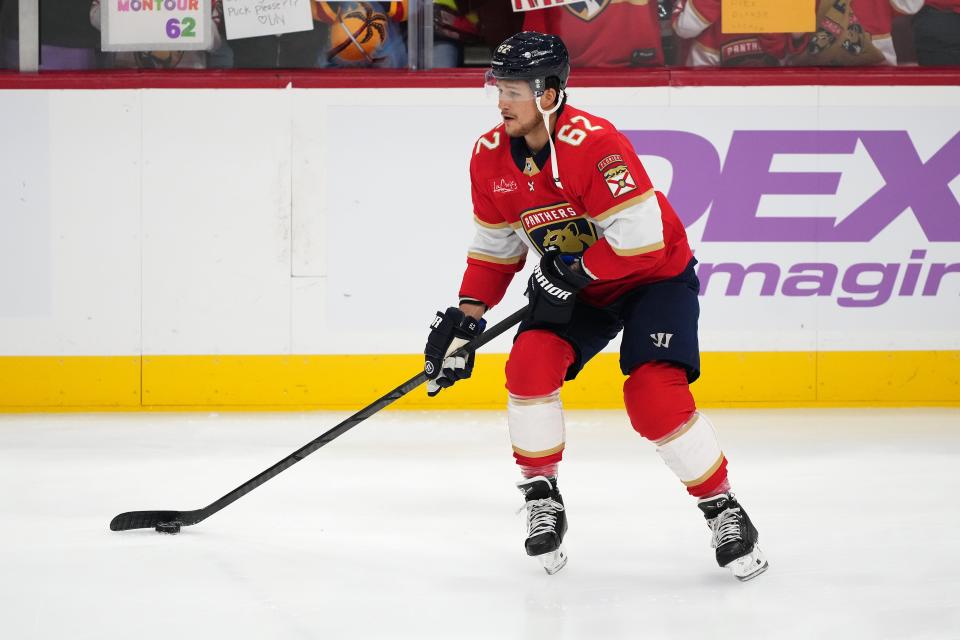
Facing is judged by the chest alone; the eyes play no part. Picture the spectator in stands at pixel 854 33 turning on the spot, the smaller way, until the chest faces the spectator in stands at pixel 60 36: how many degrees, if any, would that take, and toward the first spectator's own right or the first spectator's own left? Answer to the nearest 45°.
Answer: approximately 90° to the first spectator's own right

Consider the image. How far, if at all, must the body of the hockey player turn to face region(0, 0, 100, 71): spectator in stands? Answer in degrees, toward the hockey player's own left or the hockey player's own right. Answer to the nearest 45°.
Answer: approximately 90° to the hockey player's own right

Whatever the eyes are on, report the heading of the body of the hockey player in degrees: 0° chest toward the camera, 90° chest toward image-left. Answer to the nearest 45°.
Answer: approximately 45°

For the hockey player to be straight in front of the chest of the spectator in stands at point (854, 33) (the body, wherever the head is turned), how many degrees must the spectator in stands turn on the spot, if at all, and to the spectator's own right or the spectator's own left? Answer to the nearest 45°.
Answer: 0° — they already face them

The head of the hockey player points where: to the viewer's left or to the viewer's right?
to the viewer's left

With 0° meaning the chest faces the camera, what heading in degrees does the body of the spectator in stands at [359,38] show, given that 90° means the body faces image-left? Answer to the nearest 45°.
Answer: approximately 0°

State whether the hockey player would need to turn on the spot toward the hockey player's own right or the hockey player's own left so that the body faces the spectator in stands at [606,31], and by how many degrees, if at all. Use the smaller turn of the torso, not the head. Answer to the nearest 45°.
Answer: approximately 135° to the hockey player's own right

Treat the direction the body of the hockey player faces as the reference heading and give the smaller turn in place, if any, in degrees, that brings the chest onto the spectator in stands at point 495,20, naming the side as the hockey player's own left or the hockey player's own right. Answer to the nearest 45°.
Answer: approximately 135° to the hockey player's own right

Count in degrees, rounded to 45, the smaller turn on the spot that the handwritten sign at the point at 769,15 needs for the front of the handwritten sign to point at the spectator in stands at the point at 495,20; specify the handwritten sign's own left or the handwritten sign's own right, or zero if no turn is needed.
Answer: approximately 90° to the handwritten sign's own right

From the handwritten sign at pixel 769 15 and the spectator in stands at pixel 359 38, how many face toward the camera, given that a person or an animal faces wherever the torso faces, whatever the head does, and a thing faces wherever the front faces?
2

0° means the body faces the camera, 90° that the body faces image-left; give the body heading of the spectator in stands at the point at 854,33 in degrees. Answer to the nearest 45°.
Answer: approximately 0°

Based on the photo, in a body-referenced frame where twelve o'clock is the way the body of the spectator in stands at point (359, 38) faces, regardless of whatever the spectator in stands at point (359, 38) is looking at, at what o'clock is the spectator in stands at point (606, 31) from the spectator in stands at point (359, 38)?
the spectator in stands at point (606, 31) is roughly at 9 o'clock from the spectator in stands at point (359, 38).
